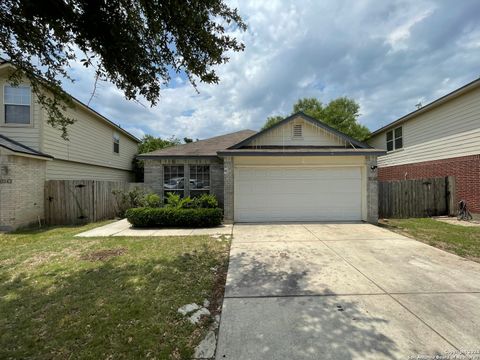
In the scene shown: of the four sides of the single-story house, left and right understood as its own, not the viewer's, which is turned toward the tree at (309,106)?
back

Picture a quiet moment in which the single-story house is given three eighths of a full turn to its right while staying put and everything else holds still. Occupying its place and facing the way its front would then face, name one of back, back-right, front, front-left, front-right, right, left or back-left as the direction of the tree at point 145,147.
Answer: front

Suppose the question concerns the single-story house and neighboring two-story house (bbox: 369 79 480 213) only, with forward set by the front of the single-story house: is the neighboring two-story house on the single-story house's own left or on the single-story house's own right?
on the single-story house's own left

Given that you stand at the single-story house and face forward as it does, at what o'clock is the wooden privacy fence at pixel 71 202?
The wooden privacy fence is roughly at 3 o'clock from the single-story house.

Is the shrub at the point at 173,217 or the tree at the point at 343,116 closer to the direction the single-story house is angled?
the shrub

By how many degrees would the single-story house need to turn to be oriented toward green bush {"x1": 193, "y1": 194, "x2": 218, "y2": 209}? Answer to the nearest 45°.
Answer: approximately 90° to its right

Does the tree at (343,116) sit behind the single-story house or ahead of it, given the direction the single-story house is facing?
behind

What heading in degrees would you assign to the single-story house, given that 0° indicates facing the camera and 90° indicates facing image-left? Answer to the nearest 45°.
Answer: approximately 0°

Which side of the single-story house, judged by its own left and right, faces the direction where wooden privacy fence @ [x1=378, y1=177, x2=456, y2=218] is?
left

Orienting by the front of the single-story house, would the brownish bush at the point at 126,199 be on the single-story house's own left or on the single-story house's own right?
on the single-story house's own right

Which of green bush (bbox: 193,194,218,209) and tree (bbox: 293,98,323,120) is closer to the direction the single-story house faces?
the green bush

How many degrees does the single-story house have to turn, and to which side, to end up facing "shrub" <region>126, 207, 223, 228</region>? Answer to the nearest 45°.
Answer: approximately 90° to its right
